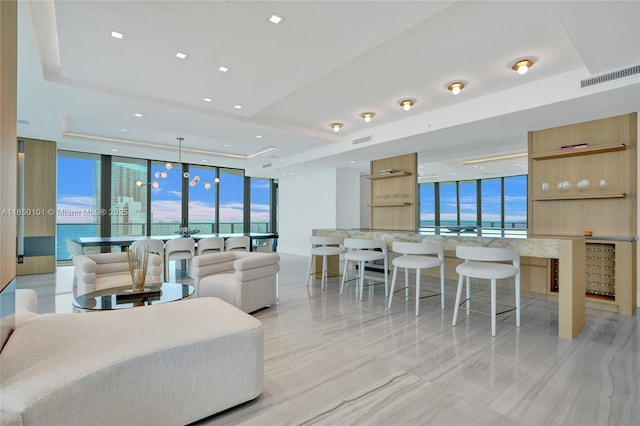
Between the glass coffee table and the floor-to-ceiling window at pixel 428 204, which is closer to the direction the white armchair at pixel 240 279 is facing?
the glass coffee table

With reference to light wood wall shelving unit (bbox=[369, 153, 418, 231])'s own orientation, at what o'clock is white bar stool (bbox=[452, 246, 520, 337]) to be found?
The white bar stool is roughly at 10 o'clock from the light wood wall shelving unit.

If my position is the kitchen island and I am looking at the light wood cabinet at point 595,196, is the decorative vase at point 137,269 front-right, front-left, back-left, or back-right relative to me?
back-left

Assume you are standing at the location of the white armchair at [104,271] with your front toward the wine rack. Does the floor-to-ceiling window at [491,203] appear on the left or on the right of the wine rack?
left

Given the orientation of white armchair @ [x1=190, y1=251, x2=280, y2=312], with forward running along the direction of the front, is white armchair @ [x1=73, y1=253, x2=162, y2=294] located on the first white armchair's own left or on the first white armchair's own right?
on the first white armchair's own right

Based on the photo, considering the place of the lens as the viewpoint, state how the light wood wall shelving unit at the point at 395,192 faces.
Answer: facing the viewer and to the left of the viewer

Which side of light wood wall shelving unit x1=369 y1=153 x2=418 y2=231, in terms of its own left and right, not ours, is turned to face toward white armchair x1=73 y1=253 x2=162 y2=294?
front

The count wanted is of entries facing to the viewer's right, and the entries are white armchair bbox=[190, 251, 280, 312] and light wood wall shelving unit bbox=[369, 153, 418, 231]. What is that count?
0

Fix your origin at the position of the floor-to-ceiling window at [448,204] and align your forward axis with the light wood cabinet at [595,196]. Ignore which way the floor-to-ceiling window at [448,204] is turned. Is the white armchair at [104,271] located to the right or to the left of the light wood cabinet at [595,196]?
right
